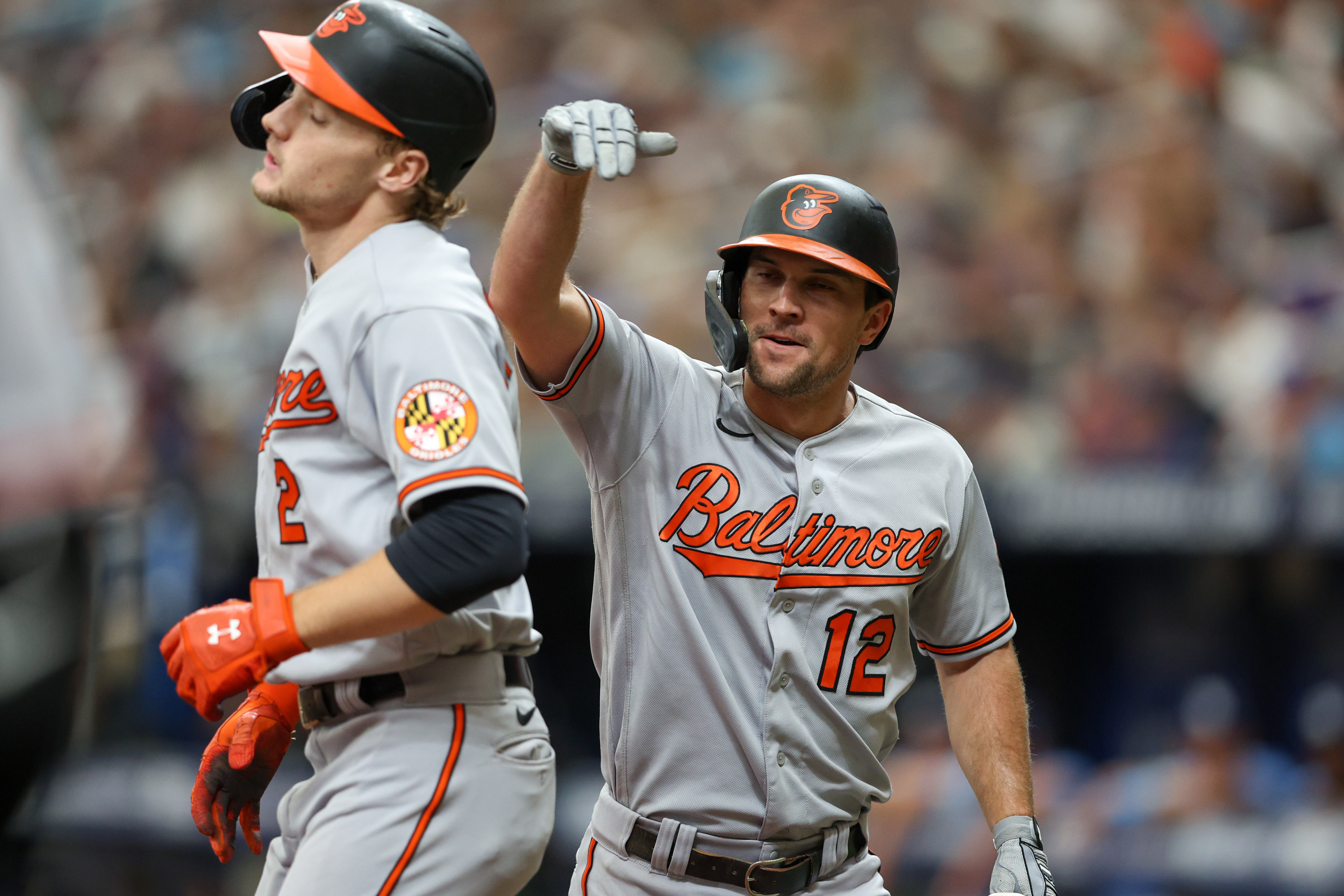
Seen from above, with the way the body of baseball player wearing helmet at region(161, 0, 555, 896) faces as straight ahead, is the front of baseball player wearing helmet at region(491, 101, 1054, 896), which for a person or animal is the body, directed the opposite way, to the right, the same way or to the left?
to the left

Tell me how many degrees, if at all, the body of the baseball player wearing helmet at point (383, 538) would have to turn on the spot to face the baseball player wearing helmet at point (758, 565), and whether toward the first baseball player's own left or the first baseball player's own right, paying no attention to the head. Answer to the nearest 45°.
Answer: approximately 135° to the first baseball player's own right

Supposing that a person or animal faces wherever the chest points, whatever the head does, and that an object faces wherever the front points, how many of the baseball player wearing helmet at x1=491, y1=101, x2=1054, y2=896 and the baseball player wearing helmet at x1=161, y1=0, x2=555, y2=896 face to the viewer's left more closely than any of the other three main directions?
1

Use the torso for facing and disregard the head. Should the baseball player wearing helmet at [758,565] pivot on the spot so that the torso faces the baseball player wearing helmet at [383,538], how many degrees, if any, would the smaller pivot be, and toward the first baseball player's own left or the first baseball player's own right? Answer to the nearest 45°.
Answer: approximately 45° to the first baseball player's own right

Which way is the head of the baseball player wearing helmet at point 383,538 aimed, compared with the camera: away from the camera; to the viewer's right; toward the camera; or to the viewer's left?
to the viewer's left

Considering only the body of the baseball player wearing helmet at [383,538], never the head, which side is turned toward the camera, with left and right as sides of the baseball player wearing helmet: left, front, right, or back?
left

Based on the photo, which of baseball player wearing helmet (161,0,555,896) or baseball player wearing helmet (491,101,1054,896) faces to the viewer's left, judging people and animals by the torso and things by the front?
baseball player wearing helmet (161,0,555,896)
